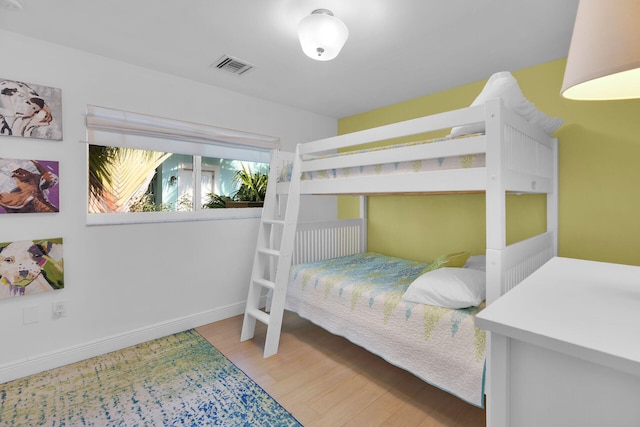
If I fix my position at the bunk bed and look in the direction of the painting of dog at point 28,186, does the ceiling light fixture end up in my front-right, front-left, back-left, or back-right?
front-left

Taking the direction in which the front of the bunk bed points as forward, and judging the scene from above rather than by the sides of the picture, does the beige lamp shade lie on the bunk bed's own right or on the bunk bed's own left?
on the bunk bed's own left

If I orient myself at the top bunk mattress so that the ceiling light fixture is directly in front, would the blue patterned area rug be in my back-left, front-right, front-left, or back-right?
front-right

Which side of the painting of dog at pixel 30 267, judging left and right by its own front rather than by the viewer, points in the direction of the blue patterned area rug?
front

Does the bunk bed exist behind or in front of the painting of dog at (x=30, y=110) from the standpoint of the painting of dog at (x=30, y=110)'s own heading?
in front

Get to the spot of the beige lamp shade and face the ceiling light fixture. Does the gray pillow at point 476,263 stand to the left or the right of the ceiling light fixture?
right

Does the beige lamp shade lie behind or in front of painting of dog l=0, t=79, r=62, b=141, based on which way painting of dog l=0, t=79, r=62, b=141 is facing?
in front

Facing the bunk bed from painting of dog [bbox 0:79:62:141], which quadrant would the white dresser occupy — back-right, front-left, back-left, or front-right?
front-right

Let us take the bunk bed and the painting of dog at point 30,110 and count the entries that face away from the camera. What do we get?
0

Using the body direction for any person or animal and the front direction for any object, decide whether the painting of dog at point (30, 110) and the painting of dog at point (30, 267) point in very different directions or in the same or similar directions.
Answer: same or similar directions

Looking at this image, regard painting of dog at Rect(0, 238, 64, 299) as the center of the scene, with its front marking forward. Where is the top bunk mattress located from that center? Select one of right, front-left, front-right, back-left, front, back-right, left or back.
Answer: front

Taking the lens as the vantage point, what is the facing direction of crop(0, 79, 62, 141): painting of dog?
facing the viewer and to the right of the viewer

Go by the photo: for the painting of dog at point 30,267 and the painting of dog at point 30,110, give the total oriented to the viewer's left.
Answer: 0
